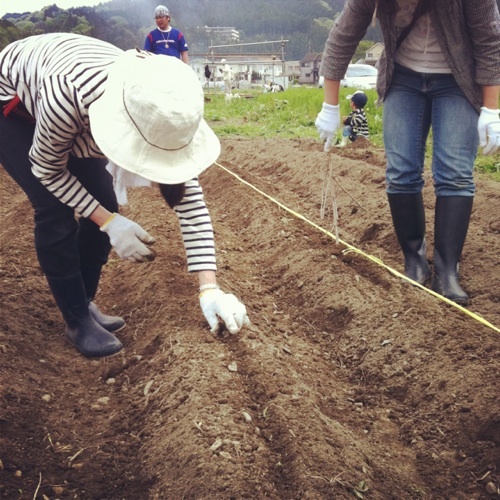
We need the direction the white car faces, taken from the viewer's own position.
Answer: facing to the left of the viewer

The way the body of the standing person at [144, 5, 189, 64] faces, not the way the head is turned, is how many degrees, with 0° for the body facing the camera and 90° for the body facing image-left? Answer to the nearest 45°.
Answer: approximately 0°

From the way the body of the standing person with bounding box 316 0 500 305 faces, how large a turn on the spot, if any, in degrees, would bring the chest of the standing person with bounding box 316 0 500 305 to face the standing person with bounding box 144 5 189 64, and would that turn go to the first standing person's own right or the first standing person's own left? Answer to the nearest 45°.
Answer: approximately 135° to the first standing person's own right

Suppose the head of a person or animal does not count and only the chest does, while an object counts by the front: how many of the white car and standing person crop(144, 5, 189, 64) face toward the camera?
1

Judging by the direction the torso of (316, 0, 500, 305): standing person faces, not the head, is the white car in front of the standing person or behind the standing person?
behind
